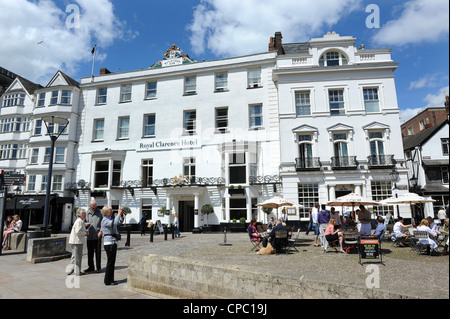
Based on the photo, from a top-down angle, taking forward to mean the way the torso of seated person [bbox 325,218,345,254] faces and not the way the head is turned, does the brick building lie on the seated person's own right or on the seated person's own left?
on the seated person's own left

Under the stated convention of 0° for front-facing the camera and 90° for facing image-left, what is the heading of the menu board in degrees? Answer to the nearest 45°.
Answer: approximately 0°

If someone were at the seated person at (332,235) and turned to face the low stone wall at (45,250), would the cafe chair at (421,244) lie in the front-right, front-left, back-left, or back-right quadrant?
back-left

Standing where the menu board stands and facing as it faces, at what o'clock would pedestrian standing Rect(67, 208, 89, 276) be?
The pedestrian standing is roughly at 2 o'clock from the menu board.

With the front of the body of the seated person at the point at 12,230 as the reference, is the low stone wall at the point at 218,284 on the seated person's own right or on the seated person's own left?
on the seated person's own left
